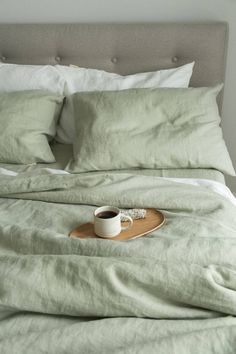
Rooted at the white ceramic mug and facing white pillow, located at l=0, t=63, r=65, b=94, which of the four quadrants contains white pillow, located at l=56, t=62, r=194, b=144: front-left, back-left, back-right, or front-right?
front-right

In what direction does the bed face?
toward the camera
